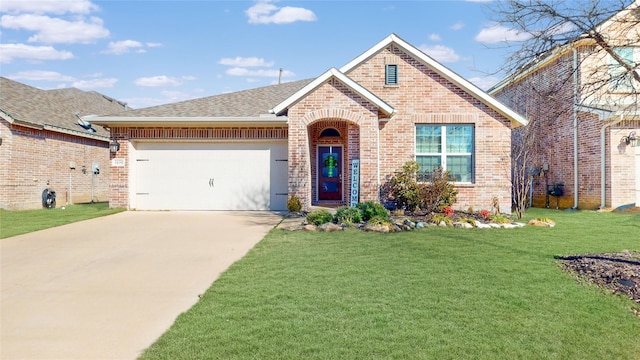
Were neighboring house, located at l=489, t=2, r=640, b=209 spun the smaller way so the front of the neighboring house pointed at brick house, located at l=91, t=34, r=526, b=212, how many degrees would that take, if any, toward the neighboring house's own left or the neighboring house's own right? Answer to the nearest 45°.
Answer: approximately 90° to the neighboring house's own right

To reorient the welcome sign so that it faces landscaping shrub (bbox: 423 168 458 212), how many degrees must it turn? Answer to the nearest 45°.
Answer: approximately 90° to its left

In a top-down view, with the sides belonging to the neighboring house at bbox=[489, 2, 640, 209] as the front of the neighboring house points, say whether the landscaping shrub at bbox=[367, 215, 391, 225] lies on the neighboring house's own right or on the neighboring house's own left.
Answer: on the neighboring house's own right

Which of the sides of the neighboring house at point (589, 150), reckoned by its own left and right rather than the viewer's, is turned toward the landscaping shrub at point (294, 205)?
right

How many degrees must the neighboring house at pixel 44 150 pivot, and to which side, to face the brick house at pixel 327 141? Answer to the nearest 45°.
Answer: approximately 90° to its left

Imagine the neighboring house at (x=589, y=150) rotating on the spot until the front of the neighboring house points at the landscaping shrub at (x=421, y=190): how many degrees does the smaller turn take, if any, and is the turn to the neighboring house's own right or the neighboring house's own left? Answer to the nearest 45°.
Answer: approximately 90° to the neighboring house's own right

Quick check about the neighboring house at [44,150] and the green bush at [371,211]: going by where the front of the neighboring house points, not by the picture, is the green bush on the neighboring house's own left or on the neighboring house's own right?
on the neighboring house's own left

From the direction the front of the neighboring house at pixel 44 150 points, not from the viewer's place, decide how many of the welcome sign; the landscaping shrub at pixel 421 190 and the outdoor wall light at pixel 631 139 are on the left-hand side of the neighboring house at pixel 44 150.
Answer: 3

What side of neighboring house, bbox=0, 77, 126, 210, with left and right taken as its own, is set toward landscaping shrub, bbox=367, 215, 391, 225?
left

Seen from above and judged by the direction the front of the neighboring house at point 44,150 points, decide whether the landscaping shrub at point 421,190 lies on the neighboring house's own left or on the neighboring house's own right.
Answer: on the neighboring house's own left

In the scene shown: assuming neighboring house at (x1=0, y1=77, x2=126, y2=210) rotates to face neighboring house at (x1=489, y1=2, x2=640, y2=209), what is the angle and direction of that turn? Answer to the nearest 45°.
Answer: approximately 90° to its left
